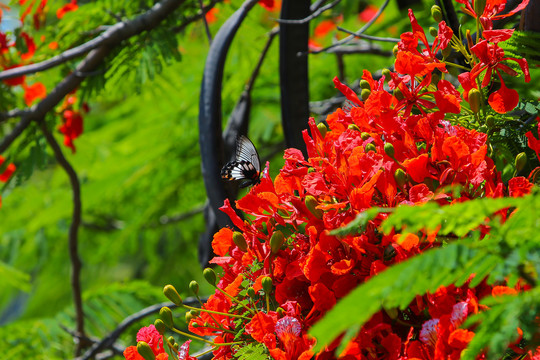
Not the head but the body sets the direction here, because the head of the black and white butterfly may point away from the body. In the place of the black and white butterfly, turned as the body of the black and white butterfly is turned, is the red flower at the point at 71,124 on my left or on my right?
on my left

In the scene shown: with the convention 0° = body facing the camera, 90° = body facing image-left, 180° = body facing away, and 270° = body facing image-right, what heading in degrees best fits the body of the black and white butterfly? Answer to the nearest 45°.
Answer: approximately 270°

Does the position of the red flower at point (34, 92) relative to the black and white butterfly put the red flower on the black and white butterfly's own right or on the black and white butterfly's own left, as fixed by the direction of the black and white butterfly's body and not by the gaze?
on the black and white butterfly's own left
